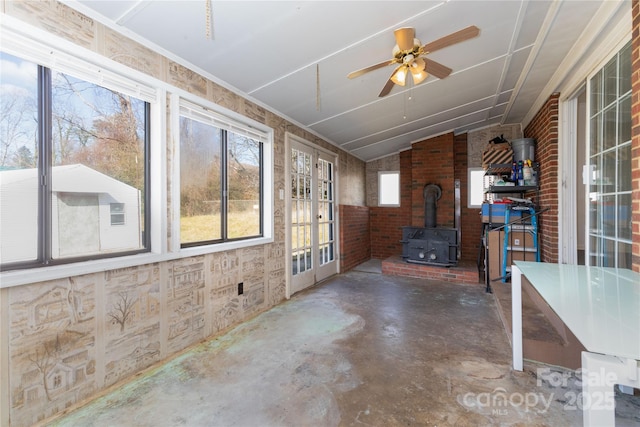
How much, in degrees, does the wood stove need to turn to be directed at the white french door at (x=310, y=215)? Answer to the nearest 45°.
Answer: approximately 45° to its right

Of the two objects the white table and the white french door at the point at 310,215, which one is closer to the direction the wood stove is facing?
the white table

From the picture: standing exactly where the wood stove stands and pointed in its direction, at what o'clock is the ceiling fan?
The ceiling fan is roughly at 12 o'clock from the wood stove.

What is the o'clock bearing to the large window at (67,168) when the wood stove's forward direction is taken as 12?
The large window is roughly at 1 o'clock from the wood stove.

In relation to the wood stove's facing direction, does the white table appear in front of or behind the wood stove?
in front

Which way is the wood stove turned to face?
toward the camera

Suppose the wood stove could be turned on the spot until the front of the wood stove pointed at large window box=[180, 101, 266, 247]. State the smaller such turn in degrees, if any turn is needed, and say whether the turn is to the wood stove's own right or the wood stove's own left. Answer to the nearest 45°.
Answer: approximately 45° to the wood stove's own right
